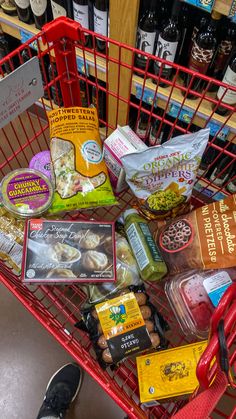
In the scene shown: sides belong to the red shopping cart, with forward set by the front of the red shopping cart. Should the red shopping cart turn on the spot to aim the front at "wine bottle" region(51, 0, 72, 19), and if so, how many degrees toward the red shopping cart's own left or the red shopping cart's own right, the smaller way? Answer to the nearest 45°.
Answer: approximately 45° to the red shopping cart's own right

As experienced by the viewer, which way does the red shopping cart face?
facing away from the viewer and to the left of the viewer

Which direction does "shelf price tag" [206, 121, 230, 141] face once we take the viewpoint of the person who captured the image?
facing the viewer

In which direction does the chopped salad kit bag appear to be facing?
toward the camera

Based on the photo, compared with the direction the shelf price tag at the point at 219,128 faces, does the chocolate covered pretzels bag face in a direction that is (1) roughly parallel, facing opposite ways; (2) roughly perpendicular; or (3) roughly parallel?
roughly parallel

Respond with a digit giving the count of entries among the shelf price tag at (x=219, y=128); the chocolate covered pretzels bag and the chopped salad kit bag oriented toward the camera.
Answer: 3

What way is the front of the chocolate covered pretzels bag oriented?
toward the camera

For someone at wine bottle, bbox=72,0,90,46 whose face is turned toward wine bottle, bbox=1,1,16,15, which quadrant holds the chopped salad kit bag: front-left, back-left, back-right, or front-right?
back-left
